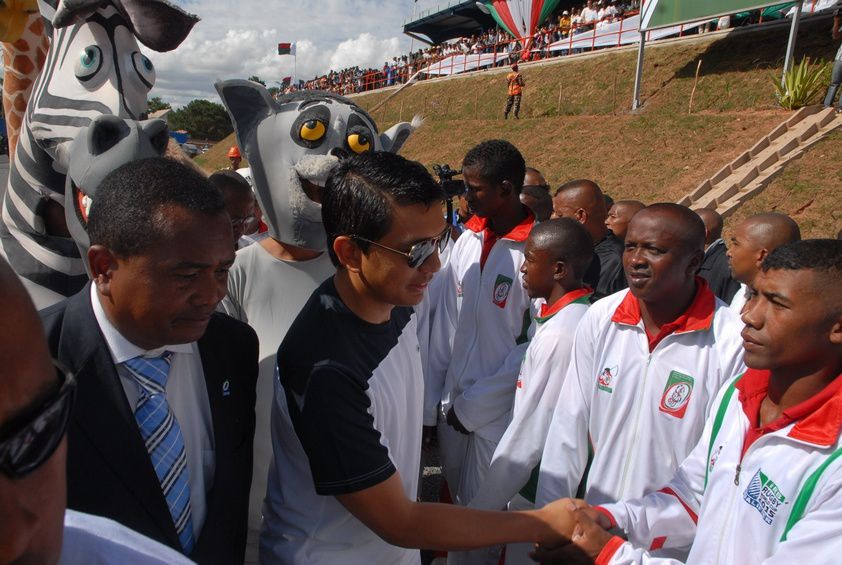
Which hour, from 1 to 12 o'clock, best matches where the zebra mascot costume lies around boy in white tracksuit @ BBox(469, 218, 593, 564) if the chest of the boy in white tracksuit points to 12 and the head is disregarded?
The zebra mascot costume is roughly at 12 o'clock from the boy in white tracksuit.

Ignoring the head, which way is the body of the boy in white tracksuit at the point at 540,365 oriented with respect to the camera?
to the viewer's left

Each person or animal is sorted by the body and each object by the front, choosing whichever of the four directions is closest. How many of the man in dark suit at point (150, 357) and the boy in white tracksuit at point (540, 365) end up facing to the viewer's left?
1

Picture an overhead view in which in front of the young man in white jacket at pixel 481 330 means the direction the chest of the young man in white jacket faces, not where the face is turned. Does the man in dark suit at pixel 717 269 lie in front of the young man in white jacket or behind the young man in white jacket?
behind

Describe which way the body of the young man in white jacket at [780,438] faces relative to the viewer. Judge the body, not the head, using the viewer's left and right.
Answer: facing the viewer and to the left of the viewer

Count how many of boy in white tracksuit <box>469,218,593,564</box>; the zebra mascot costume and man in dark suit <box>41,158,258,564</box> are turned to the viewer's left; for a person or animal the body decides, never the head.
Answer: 1

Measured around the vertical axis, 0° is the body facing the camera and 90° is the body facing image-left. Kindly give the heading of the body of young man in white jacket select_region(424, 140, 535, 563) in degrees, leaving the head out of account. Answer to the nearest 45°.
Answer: approximately 45°

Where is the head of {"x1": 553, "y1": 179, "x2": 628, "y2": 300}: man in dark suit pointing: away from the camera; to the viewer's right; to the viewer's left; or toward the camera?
to the viewer's left

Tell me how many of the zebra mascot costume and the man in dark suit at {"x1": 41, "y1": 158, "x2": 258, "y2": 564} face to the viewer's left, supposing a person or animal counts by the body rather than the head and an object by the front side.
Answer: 0

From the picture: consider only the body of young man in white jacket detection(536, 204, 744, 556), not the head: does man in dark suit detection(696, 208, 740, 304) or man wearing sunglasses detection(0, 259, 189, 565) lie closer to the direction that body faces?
the man wearing sunglasses

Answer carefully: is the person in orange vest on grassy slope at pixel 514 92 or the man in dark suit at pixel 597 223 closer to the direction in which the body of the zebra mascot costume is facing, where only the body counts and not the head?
the man in dark suit

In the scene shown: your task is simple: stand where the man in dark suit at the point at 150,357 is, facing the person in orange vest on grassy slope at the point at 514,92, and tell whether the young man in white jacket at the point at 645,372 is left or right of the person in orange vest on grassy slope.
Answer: right

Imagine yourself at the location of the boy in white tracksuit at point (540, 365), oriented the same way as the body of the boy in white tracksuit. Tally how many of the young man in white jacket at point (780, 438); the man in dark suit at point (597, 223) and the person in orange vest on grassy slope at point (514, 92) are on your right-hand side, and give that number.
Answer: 2
